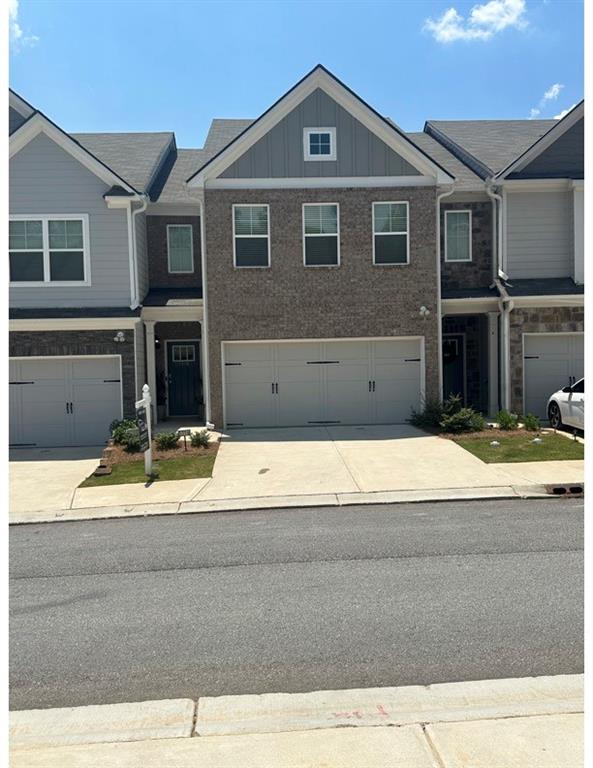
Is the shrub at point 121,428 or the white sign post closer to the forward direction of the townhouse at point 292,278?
the white sign post

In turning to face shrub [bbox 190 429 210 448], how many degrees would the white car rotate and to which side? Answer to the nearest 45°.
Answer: approximately 90° to its left

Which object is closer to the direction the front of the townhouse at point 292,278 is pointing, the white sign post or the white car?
the white sign post

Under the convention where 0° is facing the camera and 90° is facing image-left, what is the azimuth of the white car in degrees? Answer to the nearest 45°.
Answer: approximately 135°

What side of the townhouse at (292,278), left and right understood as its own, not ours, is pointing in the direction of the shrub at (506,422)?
left

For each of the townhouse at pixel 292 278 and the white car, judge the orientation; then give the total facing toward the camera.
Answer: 1

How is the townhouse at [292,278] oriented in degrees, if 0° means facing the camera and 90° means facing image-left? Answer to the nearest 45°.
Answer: approximately 0°

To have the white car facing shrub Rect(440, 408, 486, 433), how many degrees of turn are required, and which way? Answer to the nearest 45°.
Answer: approximately 45° to its left
